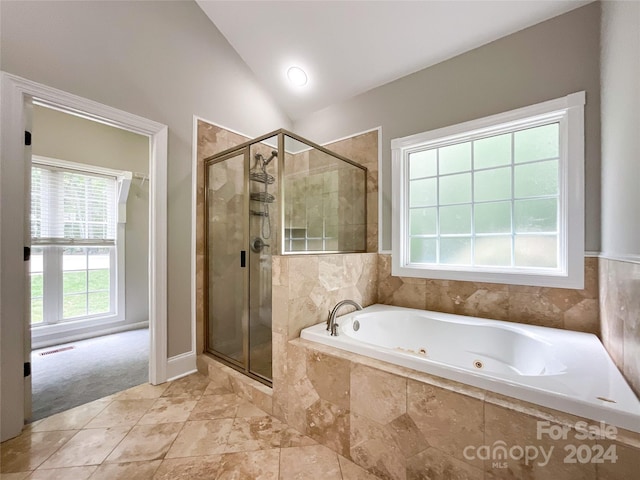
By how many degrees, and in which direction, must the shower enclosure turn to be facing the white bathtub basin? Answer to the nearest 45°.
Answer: approximately 90° to its left

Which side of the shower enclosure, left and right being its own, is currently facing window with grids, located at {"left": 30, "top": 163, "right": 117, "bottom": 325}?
right

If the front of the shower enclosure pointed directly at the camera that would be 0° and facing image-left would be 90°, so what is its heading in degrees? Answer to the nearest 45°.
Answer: approximately 45°

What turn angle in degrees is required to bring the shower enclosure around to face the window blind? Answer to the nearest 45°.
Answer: approximately 90° to its right

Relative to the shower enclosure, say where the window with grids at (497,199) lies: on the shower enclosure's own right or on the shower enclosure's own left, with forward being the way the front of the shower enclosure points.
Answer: on the shower enclosure's own left
